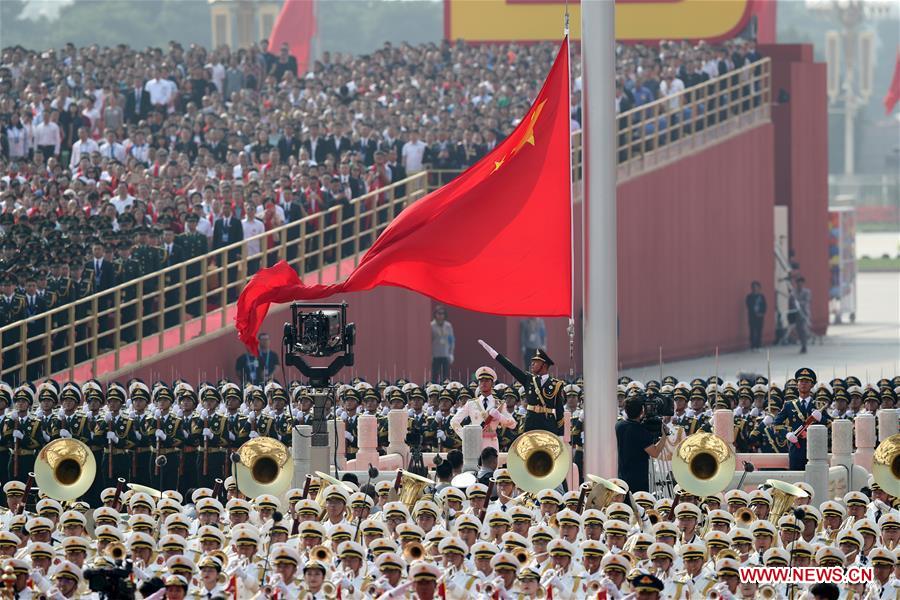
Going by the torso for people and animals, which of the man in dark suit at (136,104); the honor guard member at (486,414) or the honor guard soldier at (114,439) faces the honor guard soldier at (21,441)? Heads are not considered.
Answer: the man in dark suit

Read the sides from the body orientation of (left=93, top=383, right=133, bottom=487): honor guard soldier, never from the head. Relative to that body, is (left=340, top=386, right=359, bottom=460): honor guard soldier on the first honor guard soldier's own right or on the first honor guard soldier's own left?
on the first honor guard soldier's own left

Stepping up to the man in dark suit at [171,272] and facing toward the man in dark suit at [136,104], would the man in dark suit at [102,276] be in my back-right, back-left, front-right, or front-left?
back-left

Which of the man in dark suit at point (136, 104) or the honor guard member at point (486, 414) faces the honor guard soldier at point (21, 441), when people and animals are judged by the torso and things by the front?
the man in dark suit

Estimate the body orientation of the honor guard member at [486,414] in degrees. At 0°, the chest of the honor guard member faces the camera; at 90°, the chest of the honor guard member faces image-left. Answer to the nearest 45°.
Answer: approximately 0°

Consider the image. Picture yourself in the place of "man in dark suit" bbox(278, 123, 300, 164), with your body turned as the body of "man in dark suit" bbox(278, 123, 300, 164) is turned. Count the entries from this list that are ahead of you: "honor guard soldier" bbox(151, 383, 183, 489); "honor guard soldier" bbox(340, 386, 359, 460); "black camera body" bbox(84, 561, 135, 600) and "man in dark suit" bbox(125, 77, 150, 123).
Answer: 3

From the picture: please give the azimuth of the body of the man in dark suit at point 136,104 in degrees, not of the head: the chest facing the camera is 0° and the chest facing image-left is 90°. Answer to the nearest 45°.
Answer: approximately 0°

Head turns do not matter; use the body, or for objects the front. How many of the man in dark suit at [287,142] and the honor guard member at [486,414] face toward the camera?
2

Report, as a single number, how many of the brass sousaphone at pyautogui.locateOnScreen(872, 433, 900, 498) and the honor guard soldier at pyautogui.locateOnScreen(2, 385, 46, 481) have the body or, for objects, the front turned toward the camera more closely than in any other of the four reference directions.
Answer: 2
